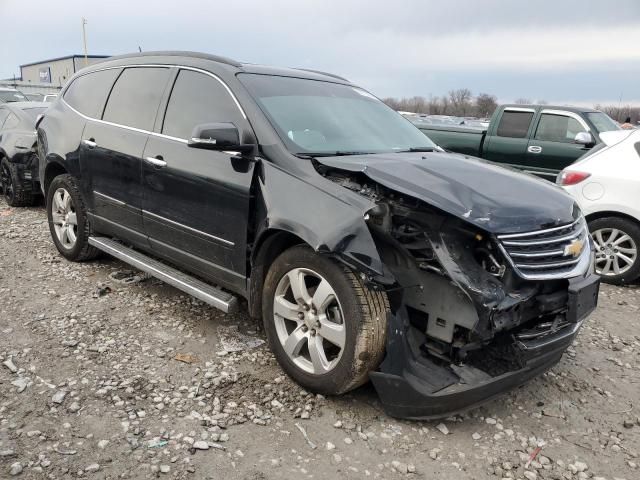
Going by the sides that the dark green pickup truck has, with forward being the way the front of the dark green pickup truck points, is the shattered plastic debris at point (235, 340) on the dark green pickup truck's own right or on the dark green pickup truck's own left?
on the dark green pickup truck's own right

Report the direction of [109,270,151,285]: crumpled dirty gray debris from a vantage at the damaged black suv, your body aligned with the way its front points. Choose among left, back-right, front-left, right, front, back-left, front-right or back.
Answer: back

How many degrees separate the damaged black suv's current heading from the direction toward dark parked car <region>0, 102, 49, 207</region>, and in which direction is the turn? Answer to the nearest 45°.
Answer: approximately 180°

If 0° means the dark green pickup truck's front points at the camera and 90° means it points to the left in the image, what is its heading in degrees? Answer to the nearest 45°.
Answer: approximately 315°

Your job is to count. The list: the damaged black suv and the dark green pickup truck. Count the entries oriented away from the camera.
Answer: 0

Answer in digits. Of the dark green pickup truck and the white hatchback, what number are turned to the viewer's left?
0

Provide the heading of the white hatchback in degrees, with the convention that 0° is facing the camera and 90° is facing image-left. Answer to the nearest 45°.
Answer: approximately 270°
